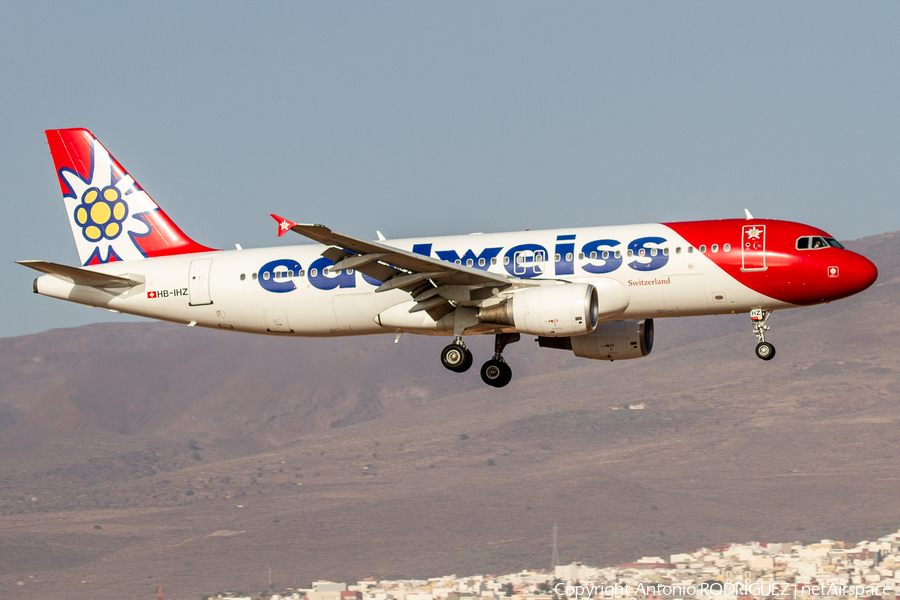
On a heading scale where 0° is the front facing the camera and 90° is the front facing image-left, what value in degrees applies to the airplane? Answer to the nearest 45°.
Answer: approximately 270°
